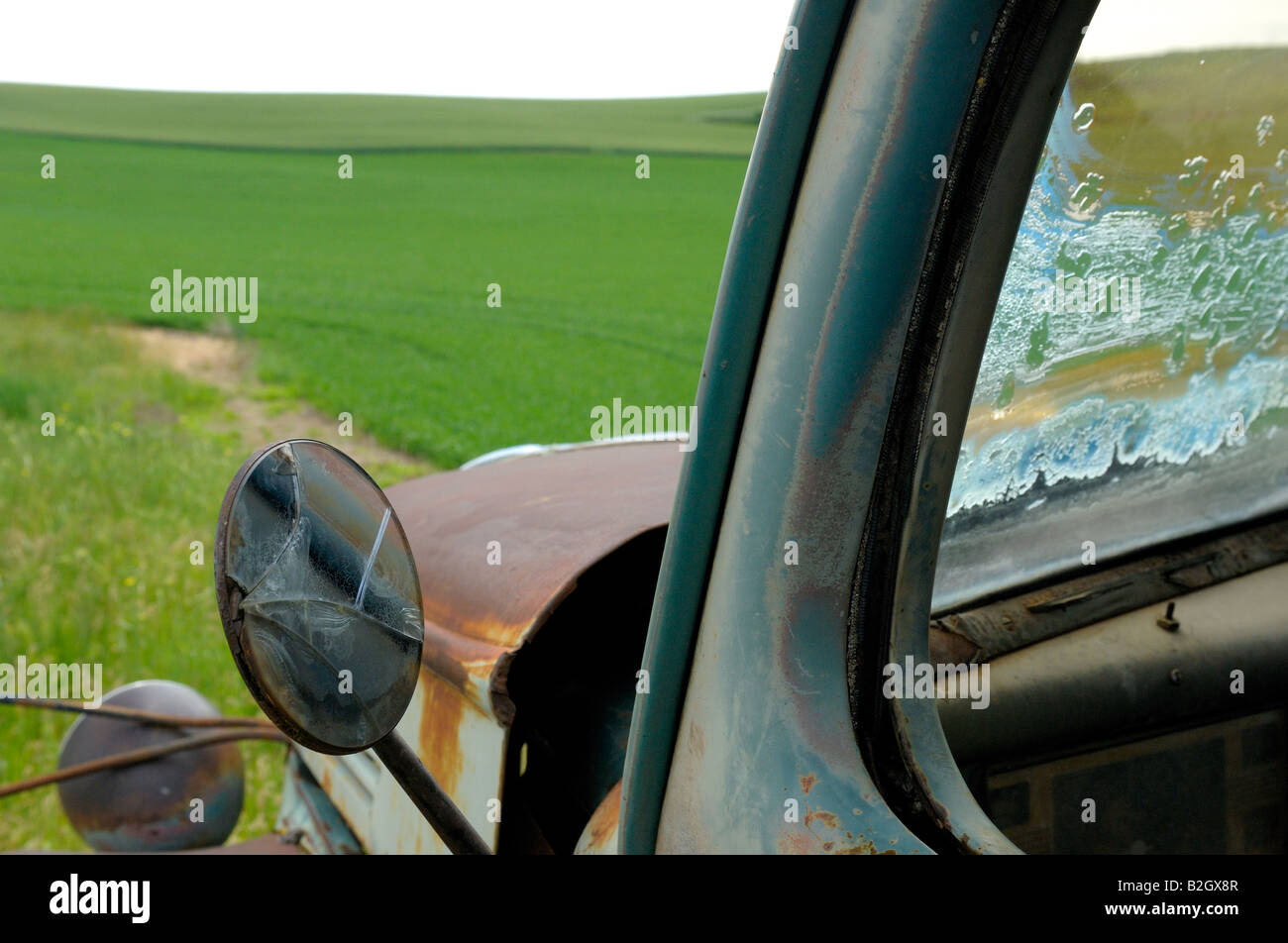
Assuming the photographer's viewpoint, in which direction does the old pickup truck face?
facing away from the viewer and to the left of the viewer
